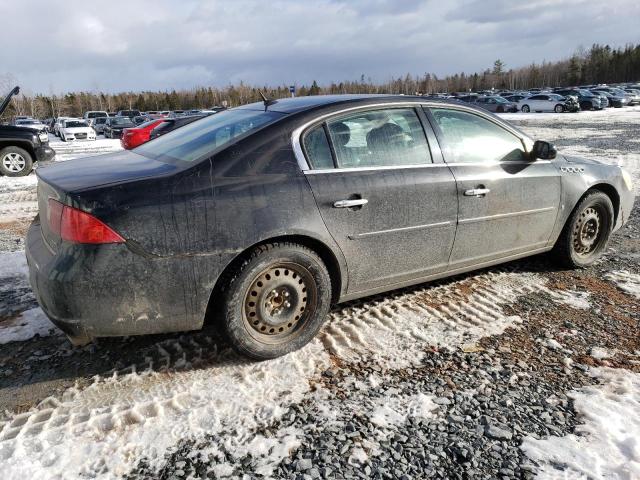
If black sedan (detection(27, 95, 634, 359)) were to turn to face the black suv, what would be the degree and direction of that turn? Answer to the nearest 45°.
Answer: approximately 90° to its left

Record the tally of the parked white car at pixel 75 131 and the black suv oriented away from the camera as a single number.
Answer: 0

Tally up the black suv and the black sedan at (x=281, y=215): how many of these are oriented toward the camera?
0

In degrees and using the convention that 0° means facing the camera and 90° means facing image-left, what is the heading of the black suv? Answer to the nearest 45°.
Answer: approximately 270°

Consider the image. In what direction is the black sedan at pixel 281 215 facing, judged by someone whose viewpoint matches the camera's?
facing away from the viewer and to the right of the viewer

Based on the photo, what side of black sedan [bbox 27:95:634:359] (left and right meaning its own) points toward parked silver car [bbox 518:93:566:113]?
front

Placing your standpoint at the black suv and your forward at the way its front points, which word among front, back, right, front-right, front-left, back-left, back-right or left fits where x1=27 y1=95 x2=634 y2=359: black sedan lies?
right
